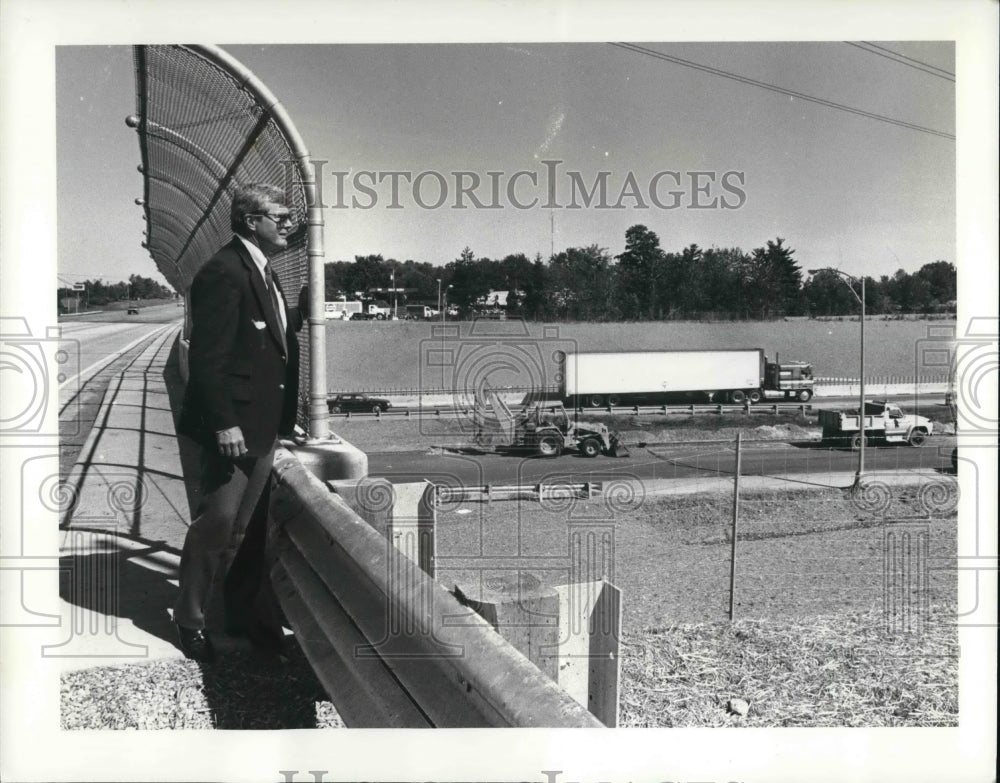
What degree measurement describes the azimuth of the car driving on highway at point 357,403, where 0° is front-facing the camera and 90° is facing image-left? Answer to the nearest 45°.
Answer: approximately 270°

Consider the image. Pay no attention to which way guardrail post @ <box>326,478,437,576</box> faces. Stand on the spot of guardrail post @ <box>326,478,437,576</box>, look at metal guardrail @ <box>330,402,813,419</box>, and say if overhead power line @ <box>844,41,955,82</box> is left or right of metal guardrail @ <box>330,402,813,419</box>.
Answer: right

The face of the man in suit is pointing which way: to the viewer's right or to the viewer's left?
to the viewer's right
